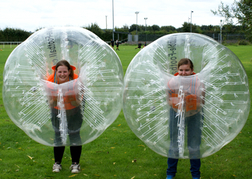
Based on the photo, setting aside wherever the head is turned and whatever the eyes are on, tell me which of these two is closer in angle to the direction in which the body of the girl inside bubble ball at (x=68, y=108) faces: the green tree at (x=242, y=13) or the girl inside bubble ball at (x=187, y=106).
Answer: the girl inside bubble ball

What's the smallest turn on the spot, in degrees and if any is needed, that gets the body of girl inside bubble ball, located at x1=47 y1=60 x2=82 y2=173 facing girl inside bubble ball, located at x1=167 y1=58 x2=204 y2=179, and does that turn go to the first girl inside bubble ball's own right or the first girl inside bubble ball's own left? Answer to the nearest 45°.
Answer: approximately 45° to the first girl inside bubble ball's own left

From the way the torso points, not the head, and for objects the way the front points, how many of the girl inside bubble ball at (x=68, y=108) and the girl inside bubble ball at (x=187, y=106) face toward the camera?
2

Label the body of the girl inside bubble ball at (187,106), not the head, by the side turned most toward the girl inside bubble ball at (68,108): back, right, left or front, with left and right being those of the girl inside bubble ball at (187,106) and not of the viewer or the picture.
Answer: right

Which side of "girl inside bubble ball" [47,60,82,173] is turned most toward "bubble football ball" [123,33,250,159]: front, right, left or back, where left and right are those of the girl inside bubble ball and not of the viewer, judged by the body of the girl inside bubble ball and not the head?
left

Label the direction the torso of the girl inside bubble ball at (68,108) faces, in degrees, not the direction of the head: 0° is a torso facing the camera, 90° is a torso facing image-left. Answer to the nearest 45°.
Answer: approximately 0°

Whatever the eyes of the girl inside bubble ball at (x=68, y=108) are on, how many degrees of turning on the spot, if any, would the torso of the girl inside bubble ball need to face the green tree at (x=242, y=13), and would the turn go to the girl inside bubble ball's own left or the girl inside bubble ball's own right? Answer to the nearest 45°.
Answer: approximately 135° to the girl inside bubble ball's own left

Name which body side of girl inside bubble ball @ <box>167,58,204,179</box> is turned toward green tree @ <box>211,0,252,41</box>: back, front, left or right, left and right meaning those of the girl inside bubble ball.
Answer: back

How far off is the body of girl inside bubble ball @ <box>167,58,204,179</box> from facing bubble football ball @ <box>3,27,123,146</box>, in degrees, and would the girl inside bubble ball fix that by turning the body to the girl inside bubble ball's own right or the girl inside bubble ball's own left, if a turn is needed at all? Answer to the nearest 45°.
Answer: approximately 90° to the girl inside bubble ball's own right
